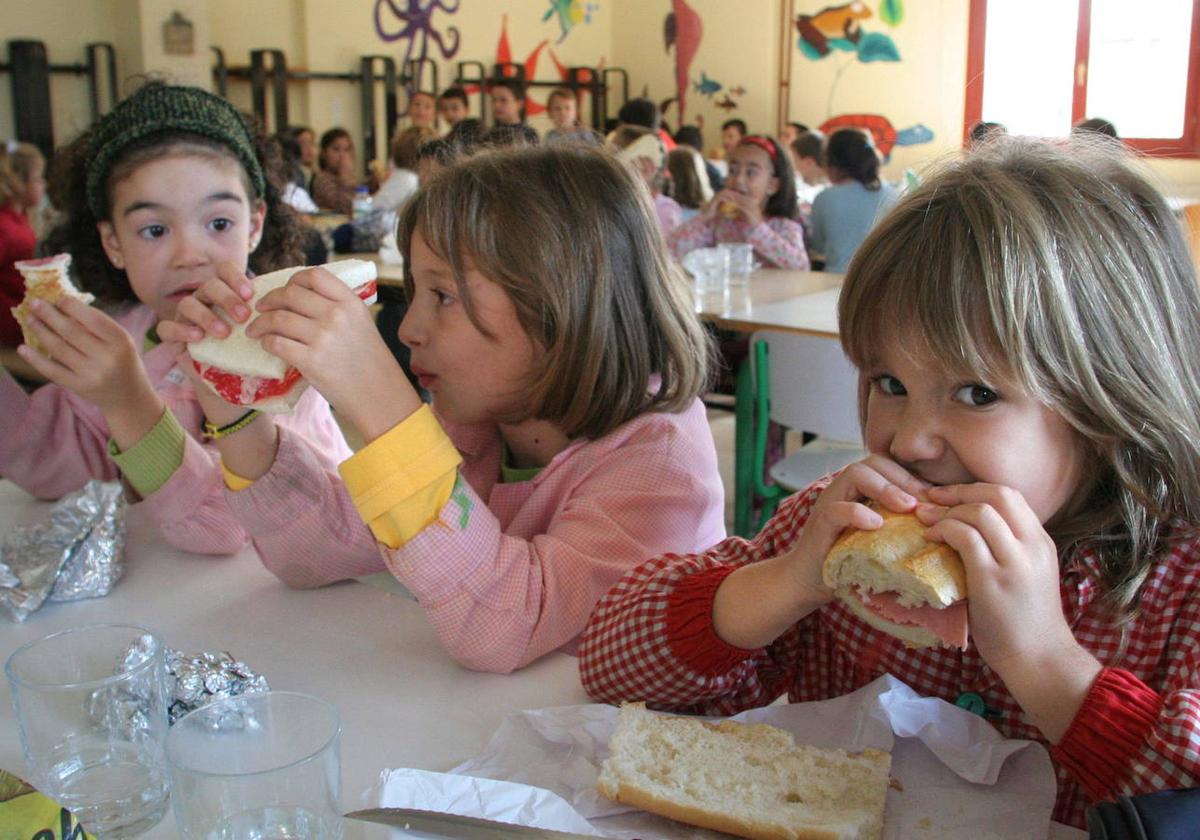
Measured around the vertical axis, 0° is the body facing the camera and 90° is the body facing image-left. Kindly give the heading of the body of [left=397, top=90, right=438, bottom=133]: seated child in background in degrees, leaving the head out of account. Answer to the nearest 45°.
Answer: approximately 0°

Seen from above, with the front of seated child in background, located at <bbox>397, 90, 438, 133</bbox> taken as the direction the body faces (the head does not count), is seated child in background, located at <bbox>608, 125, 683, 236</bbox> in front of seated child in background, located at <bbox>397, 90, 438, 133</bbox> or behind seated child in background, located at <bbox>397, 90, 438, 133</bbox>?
in front

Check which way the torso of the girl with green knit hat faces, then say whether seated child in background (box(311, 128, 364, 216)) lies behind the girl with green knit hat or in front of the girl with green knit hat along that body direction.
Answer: behind

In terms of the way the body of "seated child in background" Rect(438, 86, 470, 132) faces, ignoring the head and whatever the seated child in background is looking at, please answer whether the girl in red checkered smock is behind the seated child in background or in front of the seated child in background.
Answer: in front

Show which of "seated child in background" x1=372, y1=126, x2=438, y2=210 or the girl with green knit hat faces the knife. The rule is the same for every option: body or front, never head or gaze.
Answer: the girl with green knit hat
